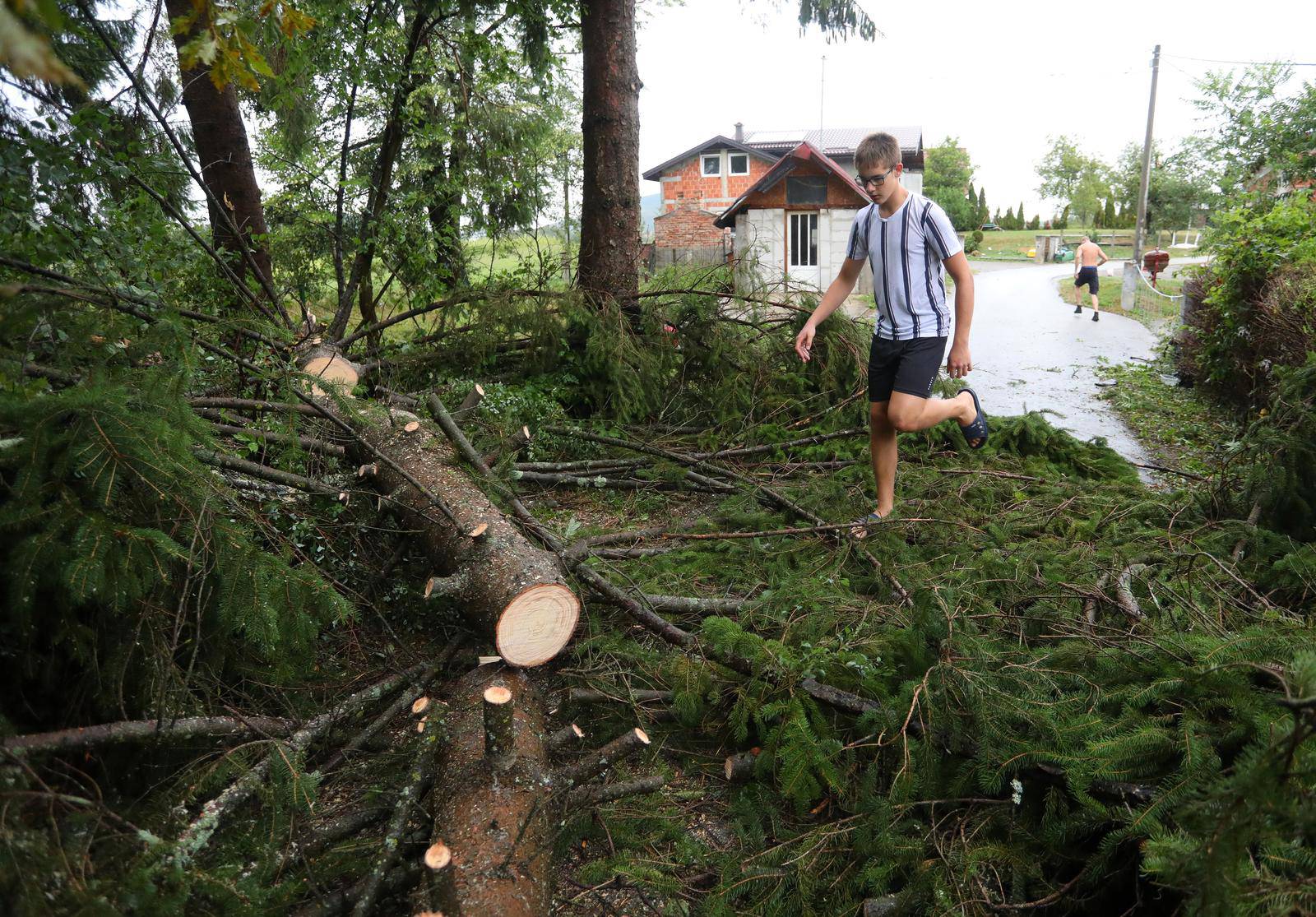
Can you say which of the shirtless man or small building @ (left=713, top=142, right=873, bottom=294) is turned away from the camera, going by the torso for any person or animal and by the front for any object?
the shirtless man

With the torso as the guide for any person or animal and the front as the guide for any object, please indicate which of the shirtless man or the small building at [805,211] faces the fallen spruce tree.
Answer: the small building

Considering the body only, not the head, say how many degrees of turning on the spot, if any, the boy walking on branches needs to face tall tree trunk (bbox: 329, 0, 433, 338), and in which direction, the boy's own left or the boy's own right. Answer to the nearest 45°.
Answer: approximately 90° to the boy's own right

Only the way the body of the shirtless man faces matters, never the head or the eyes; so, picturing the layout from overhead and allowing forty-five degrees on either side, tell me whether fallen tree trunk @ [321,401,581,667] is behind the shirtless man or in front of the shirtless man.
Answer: behind

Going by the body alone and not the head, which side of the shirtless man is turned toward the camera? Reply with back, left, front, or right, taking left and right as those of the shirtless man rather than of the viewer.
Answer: back

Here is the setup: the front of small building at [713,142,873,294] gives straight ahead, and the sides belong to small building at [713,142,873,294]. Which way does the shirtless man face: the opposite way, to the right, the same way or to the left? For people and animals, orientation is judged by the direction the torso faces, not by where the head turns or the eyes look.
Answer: the opposite way

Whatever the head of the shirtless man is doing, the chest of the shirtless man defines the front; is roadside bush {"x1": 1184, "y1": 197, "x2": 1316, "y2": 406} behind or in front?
behind

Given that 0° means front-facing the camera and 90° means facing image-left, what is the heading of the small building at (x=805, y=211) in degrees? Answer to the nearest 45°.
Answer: approximately 0°

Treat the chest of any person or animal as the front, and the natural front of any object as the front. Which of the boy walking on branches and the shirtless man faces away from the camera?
the shirtless man

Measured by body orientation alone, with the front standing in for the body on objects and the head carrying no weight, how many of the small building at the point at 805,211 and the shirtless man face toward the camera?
1

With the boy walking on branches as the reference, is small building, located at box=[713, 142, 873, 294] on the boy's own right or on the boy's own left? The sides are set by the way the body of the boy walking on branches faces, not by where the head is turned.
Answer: on the boy's own right
